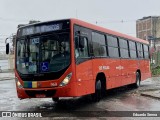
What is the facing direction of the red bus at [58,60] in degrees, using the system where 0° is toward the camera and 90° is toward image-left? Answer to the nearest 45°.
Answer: approximately 45°
